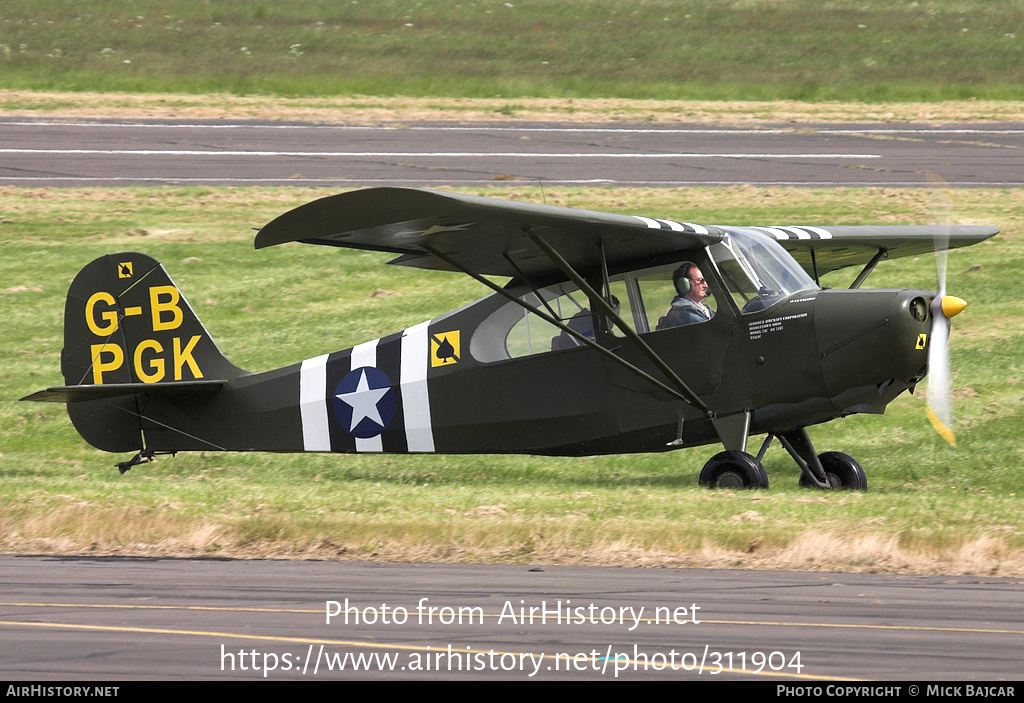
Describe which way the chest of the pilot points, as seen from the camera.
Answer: to the viewer's right

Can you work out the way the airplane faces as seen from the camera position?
facing to the right of the viewer
